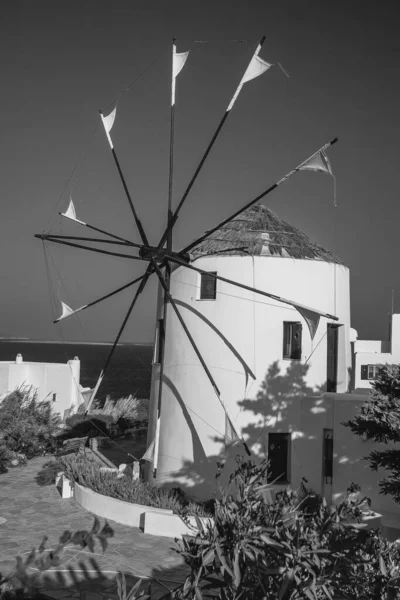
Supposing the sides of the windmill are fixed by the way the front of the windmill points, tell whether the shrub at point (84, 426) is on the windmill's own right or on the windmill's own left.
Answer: on the windmill's own right

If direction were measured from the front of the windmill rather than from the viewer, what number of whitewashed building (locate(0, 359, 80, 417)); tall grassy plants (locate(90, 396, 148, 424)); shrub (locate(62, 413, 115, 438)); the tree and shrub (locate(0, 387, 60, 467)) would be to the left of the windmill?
1

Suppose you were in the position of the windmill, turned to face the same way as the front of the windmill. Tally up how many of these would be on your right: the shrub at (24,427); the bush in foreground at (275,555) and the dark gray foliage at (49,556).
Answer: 1

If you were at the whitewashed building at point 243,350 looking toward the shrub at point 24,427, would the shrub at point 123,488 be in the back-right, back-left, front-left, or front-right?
front-left

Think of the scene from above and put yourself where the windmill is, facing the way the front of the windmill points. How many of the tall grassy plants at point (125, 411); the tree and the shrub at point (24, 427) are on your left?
1

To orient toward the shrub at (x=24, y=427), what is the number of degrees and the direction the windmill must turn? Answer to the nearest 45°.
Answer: approximately 90° to its right

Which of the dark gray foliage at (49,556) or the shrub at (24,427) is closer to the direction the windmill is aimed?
the dark gray foliage

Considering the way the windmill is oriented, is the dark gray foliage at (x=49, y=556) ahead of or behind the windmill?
ahead

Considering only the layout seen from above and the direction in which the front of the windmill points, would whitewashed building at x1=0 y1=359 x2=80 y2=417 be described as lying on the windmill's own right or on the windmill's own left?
on the windmill's own right

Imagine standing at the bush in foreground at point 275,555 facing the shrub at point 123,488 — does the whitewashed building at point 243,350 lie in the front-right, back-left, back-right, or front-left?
front-right

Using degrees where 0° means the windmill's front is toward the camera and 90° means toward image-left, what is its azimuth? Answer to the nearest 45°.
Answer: approximately 45°

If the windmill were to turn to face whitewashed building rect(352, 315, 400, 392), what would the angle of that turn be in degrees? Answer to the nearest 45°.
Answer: approximately 180°

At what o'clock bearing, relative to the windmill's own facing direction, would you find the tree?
The tree is roughly at 9 o'clock from the windmill.

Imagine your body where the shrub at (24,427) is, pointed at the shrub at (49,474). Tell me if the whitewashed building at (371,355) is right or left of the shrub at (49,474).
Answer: left
